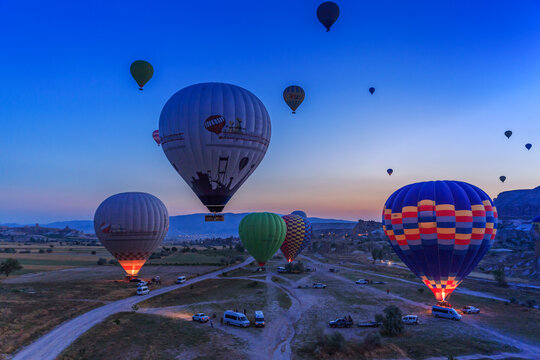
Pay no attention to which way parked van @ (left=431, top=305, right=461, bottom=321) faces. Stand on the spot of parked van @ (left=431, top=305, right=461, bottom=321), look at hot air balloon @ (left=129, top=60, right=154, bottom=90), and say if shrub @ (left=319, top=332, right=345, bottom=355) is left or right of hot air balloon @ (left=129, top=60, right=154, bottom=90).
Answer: left
